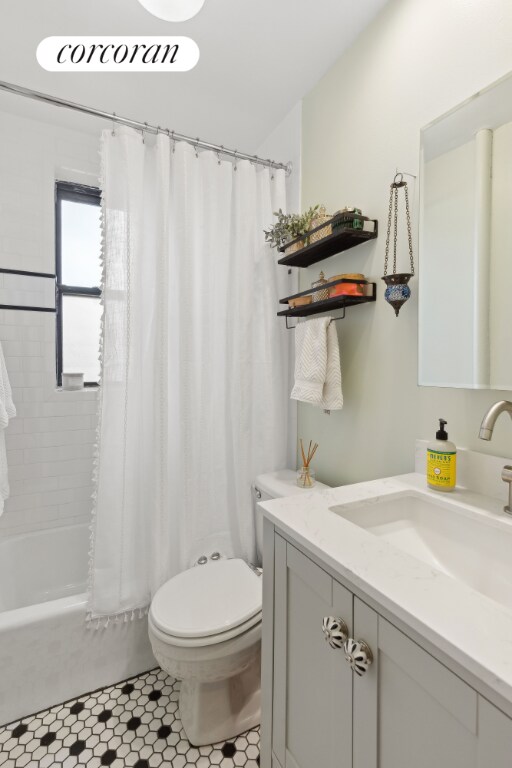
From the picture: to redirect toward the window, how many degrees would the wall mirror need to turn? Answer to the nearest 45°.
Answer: approximately 45° to its right

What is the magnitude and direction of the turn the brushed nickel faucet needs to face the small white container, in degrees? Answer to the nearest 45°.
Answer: approximately 45° to its right

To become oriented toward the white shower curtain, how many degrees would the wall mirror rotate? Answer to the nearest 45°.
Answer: approximately 45° to its right

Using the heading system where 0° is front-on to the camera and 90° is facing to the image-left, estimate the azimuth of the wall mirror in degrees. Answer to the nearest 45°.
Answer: approximately 45°

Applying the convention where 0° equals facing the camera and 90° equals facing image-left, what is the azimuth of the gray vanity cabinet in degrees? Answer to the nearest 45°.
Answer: approximately 45°
